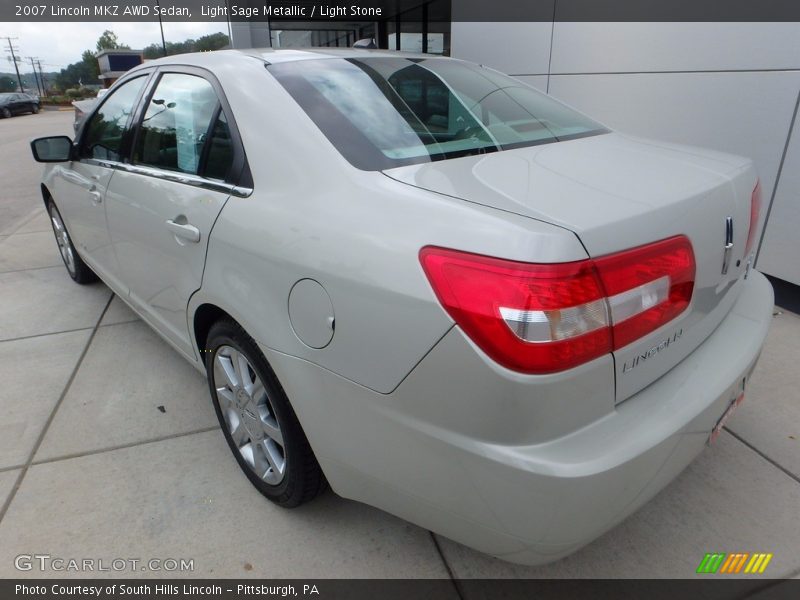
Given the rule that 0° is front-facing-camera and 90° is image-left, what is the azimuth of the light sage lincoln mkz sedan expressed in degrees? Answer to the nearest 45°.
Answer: approximately 135°
